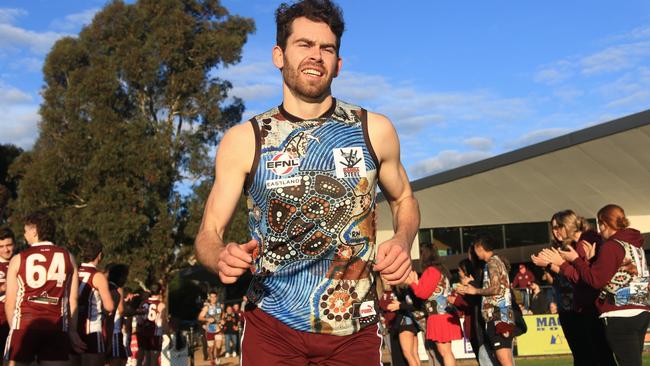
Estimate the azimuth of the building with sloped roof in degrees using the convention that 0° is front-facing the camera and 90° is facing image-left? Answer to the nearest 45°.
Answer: approximately 45°

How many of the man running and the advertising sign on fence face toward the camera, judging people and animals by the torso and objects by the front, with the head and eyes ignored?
2

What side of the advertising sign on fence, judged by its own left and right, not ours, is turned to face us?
front

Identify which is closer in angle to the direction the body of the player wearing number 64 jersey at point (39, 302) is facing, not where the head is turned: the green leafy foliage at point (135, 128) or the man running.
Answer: the green leafy foliage

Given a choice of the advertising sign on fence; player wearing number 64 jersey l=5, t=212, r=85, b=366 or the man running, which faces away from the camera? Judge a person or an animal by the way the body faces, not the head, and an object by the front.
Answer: the player wearing number 64 jersey

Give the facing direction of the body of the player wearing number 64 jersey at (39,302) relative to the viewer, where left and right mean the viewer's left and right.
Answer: facing away from the viewer

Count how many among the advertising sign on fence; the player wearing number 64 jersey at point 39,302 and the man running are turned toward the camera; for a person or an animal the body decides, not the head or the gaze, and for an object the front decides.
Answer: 2

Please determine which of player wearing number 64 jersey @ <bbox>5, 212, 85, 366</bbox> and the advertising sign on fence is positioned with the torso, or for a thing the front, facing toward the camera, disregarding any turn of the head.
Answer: the advertising sign on fence

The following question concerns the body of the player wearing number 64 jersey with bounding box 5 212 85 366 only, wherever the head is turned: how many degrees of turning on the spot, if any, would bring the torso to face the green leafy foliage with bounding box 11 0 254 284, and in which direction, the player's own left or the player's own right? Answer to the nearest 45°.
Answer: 0° — they already face it

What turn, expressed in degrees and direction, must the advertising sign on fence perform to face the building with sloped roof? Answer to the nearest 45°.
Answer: approximately 180°

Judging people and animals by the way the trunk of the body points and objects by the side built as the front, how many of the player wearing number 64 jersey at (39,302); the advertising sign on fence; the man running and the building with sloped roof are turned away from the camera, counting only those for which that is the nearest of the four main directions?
1

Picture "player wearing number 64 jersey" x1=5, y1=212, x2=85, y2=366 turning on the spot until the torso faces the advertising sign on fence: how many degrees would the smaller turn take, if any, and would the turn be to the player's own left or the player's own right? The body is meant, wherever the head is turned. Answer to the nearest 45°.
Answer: approximately 45° to the player's own right

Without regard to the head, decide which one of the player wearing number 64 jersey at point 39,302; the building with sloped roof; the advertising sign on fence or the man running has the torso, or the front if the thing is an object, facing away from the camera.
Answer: the player wearing number 64 jersey

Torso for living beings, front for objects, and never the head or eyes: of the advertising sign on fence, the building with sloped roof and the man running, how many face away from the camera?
0

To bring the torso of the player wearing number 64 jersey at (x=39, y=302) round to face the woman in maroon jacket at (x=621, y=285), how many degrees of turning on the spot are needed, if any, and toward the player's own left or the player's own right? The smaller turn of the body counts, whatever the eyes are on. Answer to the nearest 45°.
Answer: approximately 135° to the player's own right
